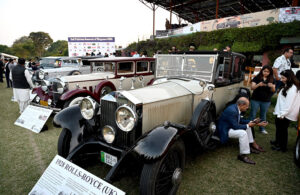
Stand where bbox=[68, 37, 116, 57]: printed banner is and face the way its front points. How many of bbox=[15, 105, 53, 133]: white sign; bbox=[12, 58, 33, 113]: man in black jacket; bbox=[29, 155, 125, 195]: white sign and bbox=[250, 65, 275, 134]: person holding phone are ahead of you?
4

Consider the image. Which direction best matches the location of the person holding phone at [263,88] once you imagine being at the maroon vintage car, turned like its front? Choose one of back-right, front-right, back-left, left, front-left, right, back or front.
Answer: left

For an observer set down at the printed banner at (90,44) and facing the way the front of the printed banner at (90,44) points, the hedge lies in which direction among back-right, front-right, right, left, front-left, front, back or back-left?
front-left

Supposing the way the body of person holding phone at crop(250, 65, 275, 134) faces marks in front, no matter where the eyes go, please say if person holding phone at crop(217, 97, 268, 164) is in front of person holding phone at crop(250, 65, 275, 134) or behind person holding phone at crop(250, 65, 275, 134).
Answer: in front

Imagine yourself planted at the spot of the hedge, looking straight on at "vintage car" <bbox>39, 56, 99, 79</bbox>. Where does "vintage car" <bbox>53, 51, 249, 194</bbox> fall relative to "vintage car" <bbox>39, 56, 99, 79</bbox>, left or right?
left

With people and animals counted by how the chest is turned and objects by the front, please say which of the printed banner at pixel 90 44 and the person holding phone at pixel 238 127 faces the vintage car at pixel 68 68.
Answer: the printed banner

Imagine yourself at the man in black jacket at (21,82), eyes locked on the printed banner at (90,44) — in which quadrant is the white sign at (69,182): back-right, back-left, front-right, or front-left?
back-right

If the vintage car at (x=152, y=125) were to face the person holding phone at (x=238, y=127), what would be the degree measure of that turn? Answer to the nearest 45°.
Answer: approximately 135° to its left

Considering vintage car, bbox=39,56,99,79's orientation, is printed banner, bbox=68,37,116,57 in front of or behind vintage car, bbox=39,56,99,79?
behind

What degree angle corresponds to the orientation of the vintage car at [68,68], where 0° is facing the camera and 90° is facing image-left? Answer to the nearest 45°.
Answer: approximately 45°
